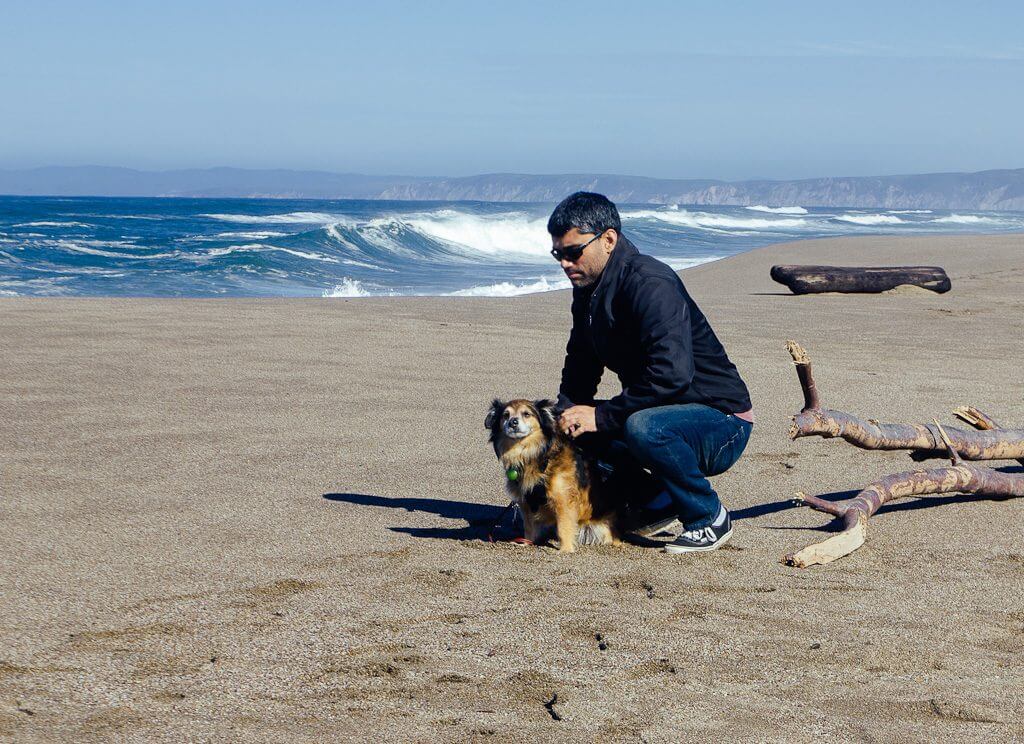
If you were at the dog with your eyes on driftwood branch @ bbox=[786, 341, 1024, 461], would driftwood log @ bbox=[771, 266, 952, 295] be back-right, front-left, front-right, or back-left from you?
front-left

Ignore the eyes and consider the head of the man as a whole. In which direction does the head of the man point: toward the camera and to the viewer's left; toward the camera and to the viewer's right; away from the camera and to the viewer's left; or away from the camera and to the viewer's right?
toward the camera and to the viewer's left

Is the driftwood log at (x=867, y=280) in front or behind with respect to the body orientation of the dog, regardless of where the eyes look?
behind

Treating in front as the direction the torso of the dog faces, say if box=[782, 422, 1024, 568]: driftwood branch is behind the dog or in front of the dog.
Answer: behind
